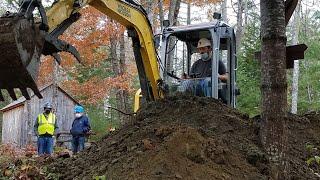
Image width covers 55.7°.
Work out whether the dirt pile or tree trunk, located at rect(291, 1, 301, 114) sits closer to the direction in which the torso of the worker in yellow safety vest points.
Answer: the dirt pile

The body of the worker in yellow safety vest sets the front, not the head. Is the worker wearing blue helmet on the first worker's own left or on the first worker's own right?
on the first worker's own left

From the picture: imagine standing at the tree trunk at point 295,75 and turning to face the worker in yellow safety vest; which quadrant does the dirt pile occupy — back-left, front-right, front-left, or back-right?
front-left

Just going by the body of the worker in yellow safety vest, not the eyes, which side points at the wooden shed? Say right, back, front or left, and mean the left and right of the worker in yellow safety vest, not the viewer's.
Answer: back

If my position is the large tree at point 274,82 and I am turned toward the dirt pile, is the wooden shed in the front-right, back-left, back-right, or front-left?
front-right

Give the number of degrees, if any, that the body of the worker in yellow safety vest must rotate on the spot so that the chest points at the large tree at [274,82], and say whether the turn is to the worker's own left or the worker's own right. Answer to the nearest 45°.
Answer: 0° — they already face it

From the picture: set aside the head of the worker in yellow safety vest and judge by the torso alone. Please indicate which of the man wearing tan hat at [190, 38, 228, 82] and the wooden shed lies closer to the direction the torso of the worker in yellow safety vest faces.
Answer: the man wearing tan hat

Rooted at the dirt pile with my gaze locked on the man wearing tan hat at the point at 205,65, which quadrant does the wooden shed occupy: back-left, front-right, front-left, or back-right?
front-left

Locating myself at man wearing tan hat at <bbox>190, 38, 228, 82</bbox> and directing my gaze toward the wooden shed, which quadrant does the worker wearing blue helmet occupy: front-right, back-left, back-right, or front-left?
front-left

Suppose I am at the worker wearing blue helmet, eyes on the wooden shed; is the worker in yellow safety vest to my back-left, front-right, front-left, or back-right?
front-left

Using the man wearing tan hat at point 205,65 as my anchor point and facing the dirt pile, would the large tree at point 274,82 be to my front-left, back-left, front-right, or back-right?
front-left

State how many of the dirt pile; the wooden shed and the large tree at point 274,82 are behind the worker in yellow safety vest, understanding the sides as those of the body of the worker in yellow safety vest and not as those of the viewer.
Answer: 1

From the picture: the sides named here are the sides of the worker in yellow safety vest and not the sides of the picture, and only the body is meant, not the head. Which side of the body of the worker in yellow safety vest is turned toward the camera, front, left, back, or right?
front
